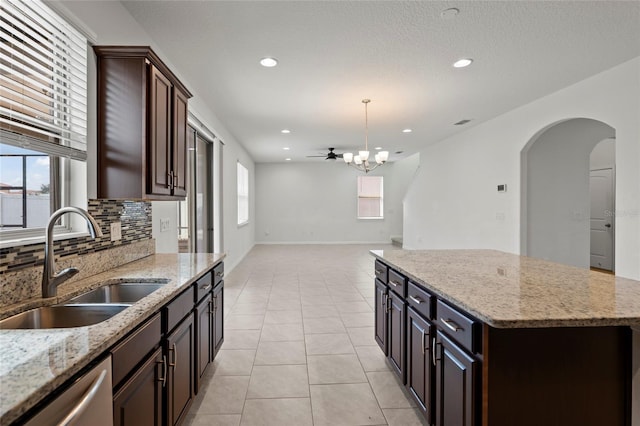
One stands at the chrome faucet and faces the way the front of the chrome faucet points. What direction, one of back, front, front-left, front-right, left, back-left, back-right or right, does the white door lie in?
front-left

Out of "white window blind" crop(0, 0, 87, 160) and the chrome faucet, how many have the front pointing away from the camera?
0

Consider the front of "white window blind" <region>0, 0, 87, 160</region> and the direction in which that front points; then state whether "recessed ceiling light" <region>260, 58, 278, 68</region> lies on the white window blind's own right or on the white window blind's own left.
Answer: on the white window blind's own left

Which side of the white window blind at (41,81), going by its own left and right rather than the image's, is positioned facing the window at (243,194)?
left

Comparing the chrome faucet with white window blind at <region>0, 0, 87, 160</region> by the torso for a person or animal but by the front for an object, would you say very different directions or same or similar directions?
same or similar directions

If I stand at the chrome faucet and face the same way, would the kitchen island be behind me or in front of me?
in front

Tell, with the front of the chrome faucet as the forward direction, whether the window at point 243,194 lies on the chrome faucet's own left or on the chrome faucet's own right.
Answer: on the chrome faucet's own left

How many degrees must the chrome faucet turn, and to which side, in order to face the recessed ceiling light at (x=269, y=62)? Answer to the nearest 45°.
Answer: approximately 90° to its left

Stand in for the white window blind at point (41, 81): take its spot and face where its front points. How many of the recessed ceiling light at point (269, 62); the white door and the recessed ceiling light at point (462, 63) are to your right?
0

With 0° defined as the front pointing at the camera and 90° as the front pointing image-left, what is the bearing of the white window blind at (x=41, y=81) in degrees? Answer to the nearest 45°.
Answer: approximately 315°
